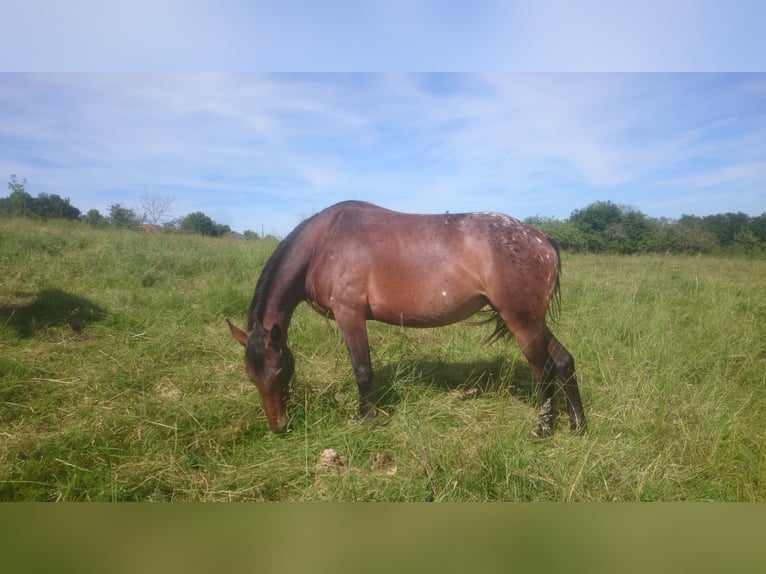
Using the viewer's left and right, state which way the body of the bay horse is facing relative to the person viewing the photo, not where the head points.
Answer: facing to the left of the viewer

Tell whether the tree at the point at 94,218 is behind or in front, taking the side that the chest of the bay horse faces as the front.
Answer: in front
